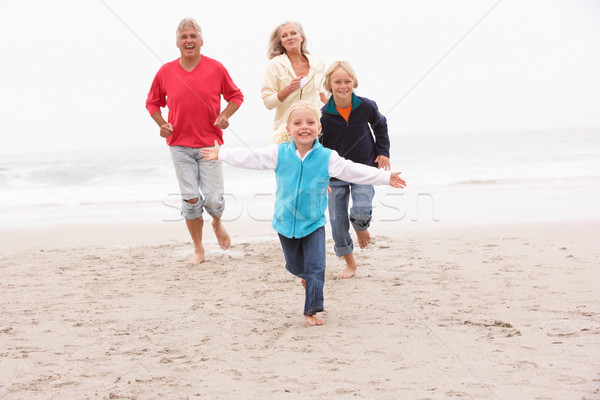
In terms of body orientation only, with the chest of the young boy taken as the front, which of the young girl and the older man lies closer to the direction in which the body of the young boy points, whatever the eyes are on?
the young girl

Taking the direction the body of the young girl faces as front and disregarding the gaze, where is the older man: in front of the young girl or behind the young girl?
behind

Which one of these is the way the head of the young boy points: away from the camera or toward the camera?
toward the camera

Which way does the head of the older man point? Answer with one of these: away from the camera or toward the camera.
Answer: toward the camera

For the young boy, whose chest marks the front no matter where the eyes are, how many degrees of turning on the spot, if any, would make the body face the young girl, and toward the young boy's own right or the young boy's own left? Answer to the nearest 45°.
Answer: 0° — they already face them

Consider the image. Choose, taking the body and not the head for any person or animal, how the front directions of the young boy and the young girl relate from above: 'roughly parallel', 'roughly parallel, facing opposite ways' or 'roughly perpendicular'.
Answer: roughly parallel

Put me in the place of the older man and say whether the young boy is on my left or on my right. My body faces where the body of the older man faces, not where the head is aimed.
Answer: on my left

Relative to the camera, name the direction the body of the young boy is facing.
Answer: toward the camera

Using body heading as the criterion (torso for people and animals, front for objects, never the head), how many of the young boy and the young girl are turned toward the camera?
2

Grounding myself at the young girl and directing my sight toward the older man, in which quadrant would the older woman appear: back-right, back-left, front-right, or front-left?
front-right

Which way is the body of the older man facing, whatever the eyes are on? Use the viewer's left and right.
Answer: facing the viewer

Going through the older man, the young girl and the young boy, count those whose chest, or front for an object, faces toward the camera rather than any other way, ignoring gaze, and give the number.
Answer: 3

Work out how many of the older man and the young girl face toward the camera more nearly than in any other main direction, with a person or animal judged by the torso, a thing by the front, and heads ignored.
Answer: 2

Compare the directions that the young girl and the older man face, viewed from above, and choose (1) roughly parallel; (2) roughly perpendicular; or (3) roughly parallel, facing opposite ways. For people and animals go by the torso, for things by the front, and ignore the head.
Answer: roughly parallel

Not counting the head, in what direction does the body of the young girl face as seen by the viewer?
toward the camera

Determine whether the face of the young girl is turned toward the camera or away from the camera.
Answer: toward the camera

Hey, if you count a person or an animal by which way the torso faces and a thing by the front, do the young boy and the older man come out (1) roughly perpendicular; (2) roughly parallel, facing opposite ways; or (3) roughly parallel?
roughly parallel
